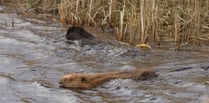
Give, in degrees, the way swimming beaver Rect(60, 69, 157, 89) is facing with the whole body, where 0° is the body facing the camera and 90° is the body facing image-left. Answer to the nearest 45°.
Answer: approximately 90°

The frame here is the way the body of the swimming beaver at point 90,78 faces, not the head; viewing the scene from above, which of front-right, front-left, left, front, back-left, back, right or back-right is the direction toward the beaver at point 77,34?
right
